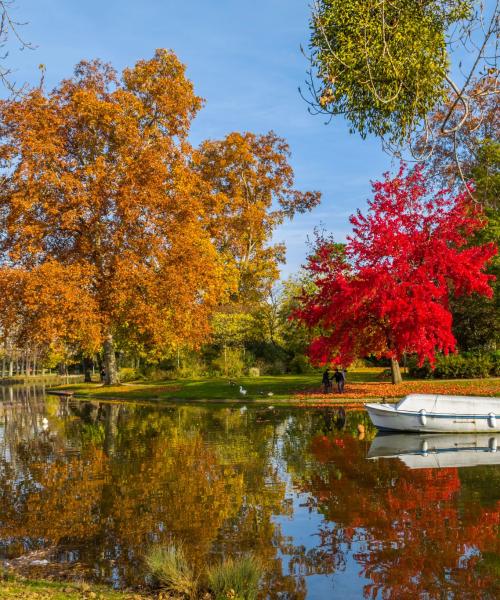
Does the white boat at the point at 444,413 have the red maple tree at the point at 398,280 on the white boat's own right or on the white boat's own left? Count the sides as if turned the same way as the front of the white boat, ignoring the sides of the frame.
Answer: on the white boat's own right

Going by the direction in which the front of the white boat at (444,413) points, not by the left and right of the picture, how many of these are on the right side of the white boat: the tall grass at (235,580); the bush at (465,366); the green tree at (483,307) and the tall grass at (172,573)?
2

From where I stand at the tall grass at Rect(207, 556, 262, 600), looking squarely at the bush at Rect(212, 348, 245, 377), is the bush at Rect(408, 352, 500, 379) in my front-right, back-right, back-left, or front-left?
front-right

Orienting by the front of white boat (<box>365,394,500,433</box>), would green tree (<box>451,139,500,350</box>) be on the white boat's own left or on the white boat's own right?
on the white boat's own right

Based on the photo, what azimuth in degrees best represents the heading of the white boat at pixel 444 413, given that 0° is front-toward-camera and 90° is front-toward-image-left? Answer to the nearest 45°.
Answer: approximately 90°

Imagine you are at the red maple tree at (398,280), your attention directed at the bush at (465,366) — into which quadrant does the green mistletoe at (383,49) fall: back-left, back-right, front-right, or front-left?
back-right

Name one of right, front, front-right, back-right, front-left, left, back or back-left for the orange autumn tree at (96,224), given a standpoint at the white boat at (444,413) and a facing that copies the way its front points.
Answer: front-right

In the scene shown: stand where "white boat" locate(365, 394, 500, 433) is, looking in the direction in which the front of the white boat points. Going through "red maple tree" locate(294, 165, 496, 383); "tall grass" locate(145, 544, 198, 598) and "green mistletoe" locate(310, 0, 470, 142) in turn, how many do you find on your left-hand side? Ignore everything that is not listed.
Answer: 2

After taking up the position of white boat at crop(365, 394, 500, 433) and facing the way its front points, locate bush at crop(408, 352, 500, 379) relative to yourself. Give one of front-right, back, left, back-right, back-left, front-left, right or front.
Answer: right

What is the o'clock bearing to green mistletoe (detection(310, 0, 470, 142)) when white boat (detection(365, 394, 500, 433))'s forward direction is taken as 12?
The green mistletoe is roughly at 9 o'clock from the white boat.

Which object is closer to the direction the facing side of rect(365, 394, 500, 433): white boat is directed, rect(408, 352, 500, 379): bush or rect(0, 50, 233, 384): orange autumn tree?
the orange autumn tree

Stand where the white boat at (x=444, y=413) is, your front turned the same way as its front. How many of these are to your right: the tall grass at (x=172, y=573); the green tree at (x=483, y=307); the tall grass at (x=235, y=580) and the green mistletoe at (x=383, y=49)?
1

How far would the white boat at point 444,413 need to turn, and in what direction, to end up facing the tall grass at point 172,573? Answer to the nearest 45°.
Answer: approximately 90° to its left

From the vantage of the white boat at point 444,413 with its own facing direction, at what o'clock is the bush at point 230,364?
The bush is roughly at 2 o'clock from the white boat.
